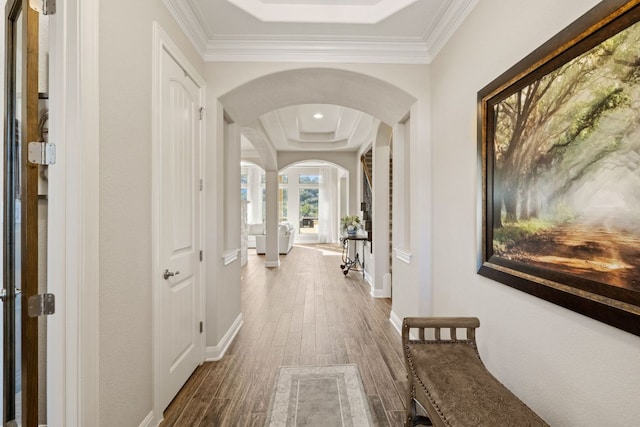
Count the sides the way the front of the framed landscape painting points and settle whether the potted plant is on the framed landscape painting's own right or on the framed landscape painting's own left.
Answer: on the framed landscape painting's own right

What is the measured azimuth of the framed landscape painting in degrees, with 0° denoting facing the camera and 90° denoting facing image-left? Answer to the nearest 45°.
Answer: approximately 45°

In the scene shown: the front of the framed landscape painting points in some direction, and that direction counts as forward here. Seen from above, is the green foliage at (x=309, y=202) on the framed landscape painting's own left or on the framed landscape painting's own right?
on the framed landscape painting's own right

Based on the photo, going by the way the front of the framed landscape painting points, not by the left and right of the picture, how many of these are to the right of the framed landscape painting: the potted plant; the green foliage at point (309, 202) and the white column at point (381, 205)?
3

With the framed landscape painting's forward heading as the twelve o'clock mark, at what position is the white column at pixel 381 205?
The white column is roughly at 3 o'clock from the framed landscape painting.

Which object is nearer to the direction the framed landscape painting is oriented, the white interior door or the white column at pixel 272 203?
the white interior door

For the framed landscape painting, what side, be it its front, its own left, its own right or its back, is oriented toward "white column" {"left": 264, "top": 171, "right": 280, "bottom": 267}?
right

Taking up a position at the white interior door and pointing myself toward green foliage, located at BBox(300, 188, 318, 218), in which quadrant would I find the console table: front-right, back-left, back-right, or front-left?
front-right

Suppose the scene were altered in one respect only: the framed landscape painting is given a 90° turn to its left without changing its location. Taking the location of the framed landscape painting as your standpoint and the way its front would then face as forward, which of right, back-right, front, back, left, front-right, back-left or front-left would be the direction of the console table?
back

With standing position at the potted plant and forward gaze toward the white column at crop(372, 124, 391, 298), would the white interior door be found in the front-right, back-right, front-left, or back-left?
front-right

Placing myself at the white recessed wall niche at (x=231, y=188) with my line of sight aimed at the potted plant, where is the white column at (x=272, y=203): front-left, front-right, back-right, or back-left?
front-left

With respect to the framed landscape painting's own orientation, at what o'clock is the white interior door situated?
The white interior door is roughly at 1 o'clock from the framed landscape painting.

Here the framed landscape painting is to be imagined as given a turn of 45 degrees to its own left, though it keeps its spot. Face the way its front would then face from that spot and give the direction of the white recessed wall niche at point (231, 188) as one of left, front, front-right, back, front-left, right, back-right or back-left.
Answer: right
